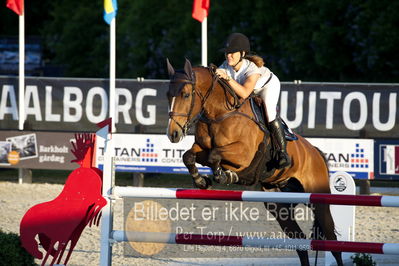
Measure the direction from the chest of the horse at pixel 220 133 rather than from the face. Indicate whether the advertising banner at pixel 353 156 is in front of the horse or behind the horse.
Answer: behind

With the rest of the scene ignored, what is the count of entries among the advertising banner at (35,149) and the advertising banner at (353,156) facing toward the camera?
2

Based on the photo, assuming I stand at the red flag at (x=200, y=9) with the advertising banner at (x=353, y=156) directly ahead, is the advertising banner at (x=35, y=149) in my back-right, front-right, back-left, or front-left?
back-right

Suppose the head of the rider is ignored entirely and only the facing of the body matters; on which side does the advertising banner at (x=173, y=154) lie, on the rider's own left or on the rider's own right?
on the rider's own right

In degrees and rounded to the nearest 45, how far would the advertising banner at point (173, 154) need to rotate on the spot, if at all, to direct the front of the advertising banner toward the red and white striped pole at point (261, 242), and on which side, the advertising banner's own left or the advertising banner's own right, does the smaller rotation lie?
0° — it already faces it

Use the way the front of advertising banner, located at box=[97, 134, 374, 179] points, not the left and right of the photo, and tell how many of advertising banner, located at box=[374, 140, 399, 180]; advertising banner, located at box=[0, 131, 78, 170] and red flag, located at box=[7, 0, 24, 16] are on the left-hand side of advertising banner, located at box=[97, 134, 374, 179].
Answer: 1

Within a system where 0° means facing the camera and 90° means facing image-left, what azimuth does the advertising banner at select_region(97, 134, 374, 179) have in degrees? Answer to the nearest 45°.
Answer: approximately 0°

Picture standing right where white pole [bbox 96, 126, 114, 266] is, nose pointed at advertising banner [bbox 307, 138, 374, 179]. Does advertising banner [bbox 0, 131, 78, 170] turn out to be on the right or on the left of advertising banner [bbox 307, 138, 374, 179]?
left

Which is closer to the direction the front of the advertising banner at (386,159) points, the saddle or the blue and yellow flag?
the saddle
